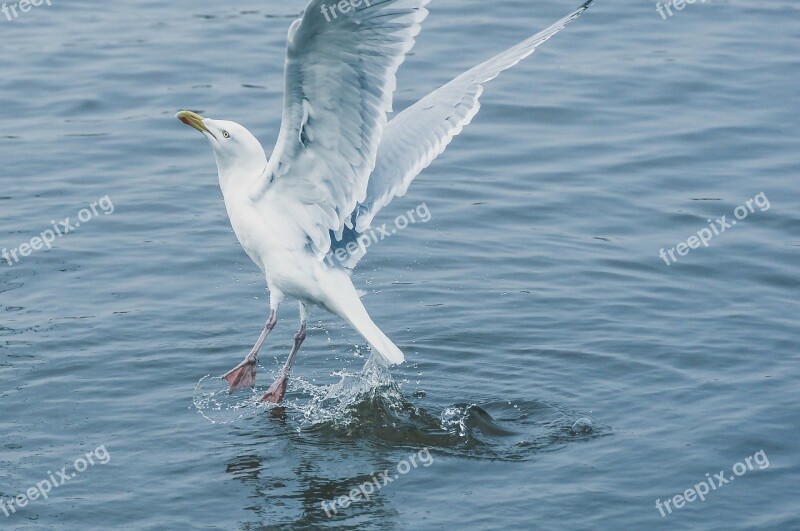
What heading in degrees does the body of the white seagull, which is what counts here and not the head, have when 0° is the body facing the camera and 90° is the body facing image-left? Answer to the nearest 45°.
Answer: approximately 90°
